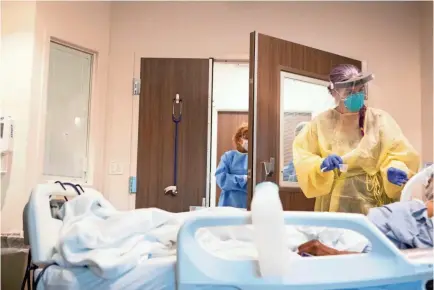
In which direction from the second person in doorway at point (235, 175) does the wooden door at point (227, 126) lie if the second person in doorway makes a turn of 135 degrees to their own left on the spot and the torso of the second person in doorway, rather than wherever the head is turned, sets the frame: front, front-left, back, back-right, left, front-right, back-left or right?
front

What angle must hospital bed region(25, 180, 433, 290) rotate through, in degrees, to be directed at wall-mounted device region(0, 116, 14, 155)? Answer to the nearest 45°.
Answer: approximately 45° to its right

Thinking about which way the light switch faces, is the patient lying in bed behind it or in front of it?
in front

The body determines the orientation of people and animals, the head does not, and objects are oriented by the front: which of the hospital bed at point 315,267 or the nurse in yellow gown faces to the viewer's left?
the hospital bed

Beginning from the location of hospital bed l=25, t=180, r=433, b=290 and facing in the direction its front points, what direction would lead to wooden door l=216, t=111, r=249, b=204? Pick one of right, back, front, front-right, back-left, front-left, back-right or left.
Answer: right

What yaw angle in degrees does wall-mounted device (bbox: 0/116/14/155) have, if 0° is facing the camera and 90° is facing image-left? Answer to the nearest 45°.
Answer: approximately 315°

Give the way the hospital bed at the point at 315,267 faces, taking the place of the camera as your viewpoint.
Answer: facing to the left of the viewer

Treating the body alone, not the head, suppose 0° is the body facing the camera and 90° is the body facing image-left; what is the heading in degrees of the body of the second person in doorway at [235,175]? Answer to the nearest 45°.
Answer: approximately 315°

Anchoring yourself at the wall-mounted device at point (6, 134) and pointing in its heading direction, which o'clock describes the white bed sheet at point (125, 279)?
The white bed sheet is roughly at 1 o'clock from the wall-mounted device.
